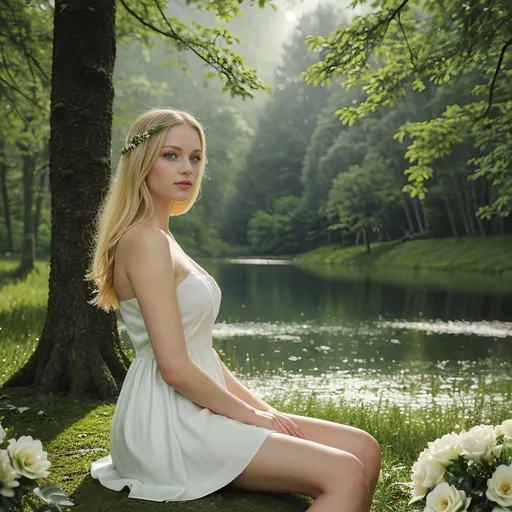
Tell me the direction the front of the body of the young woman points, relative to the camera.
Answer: to the viewer's right

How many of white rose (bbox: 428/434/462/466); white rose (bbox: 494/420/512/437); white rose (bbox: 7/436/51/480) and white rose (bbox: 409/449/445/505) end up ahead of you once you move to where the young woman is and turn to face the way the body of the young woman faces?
3

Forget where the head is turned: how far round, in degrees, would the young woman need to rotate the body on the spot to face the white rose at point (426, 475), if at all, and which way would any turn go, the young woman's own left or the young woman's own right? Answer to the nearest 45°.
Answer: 0° — they already face it

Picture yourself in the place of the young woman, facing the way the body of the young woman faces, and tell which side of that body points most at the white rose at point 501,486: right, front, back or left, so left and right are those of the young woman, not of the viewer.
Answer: front

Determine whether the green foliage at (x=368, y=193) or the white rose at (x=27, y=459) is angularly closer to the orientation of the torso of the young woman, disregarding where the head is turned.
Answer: the green foliage

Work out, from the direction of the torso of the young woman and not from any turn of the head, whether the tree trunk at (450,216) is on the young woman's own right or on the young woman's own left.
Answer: on the young woman's own left

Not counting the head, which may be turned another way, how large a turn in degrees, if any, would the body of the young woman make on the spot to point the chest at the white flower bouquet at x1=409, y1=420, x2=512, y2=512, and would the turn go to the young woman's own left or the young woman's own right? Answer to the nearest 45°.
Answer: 0° — they already face it

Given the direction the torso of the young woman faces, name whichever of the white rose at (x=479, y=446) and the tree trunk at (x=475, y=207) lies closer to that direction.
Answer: the white rose

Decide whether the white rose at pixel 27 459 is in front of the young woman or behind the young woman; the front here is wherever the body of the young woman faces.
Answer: behind

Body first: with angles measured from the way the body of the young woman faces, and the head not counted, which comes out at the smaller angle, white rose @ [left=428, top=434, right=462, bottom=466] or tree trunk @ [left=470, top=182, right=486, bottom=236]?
the white rose

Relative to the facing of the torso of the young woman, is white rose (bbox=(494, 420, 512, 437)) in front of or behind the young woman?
in front
